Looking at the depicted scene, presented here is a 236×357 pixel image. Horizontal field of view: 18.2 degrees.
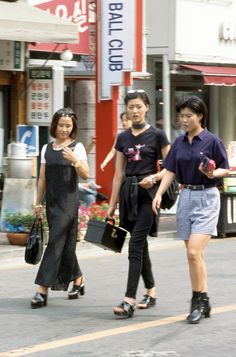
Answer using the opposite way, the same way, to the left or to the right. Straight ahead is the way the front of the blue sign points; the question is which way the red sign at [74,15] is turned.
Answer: the same way

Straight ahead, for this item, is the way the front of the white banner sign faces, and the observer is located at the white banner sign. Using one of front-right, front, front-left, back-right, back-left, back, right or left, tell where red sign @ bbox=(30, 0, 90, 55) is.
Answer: back-right

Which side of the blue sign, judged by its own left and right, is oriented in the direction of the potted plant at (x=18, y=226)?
front

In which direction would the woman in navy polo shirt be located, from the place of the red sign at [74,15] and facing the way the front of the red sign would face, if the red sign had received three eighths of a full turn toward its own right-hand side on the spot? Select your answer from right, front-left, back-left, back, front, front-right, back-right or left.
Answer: back-left

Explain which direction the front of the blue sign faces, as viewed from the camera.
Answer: facing the viewer

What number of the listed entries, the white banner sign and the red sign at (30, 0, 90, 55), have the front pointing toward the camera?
2

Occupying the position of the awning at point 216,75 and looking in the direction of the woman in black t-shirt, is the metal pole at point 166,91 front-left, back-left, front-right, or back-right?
front-right

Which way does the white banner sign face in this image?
toward the camera

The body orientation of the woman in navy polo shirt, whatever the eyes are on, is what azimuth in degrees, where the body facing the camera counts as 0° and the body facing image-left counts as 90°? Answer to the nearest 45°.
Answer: approximately 45°

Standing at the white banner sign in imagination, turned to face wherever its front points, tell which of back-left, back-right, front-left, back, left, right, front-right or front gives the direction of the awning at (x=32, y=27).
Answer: front-right

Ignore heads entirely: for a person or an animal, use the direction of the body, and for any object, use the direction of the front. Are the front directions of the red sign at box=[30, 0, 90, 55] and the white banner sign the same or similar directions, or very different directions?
same or similar directions

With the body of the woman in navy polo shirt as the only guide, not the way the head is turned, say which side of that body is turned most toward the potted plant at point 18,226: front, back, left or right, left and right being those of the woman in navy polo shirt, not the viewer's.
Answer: right

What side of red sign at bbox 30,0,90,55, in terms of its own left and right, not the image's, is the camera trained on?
front

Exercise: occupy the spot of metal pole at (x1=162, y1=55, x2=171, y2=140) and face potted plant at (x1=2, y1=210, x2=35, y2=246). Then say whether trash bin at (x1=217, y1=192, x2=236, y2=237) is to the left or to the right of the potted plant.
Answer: left

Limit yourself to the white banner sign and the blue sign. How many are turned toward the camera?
2
